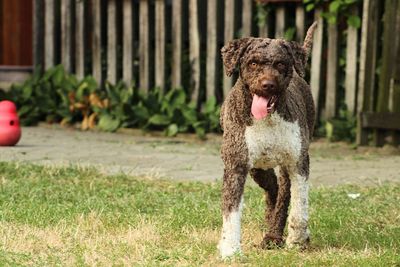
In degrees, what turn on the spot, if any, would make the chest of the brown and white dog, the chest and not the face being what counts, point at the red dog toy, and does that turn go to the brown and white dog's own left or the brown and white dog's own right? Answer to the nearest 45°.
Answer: approximately 135° to the brown and white dog's own right

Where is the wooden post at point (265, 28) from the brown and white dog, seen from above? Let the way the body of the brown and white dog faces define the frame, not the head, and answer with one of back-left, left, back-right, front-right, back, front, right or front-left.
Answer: back

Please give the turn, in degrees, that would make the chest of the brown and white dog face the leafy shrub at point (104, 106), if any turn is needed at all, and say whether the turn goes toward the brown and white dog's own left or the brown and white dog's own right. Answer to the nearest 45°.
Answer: approximately 180°

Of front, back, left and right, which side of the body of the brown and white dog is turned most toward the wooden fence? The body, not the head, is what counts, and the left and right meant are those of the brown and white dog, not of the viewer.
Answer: back

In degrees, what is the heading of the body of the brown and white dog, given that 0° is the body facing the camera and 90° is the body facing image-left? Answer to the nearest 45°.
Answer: approximately 0°

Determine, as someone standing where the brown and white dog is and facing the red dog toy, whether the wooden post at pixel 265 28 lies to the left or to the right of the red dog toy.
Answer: right
